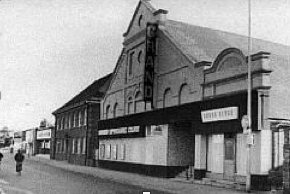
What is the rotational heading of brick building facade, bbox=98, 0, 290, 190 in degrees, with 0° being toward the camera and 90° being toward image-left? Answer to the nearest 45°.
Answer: approximately 45°
